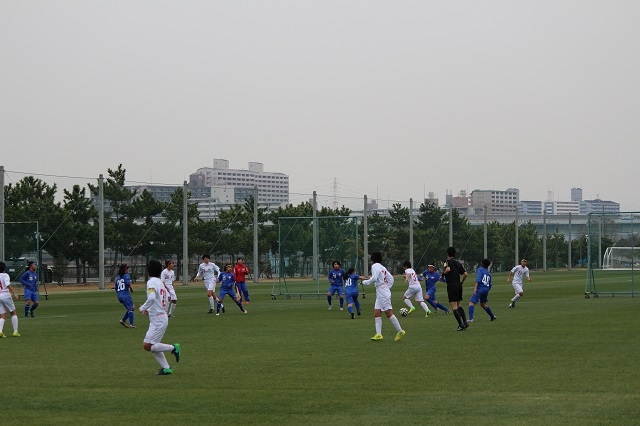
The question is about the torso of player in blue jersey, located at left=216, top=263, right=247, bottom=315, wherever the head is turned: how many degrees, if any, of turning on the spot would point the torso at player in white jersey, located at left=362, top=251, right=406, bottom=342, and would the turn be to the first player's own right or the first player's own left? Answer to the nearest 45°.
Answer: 0° — they already face them

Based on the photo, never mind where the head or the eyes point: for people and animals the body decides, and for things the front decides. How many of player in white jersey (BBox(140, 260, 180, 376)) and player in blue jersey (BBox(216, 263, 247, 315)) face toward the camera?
1

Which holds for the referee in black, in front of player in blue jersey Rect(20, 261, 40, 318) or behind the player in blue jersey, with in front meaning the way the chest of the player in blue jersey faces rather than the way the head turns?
in front

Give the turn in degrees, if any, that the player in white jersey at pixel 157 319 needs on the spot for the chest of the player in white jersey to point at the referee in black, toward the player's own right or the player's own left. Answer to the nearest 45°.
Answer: approximately 90° to the player's own right

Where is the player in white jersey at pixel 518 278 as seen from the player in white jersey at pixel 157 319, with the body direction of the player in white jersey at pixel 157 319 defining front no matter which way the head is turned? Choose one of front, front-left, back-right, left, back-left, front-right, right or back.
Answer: right

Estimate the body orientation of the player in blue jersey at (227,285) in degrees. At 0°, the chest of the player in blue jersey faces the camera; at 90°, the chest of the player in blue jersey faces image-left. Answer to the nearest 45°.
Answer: approximately 0°

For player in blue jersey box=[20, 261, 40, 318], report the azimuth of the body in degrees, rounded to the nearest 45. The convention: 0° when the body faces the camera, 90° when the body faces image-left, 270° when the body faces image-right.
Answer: approximately 315°

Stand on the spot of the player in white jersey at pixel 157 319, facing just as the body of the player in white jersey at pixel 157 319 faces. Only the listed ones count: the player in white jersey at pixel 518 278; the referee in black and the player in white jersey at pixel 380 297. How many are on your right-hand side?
3
